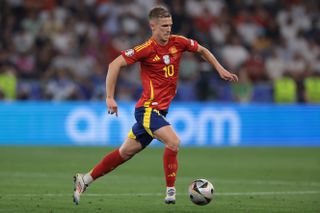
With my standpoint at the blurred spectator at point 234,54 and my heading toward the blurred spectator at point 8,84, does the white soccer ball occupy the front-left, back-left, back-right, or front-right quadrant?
front-left

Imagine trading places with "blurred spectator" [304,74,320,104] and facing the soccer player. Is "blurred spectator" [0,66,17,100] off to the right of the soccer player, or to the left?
right

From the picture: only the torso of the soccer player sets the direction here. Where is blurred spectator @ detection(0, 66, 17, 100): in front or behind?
behind

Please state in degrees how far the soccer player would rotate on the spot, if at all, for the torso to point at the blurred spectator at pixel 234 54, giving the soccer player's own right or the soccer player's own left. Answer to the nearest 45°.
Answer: approximately 135° to the soccer player's own left

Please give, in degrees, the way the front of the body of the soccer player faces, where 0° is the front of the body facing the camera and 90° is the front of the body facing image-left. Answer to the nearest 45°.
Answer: approximately 315°
